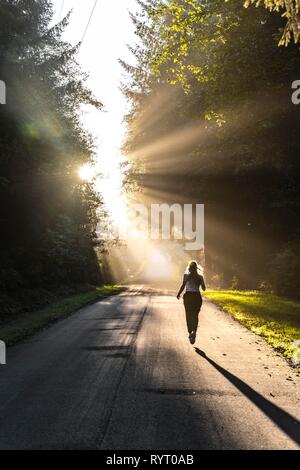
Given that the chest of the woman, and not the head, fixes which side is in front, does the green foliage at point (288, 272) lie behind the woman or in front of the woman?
in front

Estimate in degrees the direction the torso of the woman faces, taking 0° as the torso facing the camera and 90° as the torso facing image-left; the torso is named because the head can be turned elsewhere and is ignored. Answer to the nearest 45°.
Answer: approximately 180°
